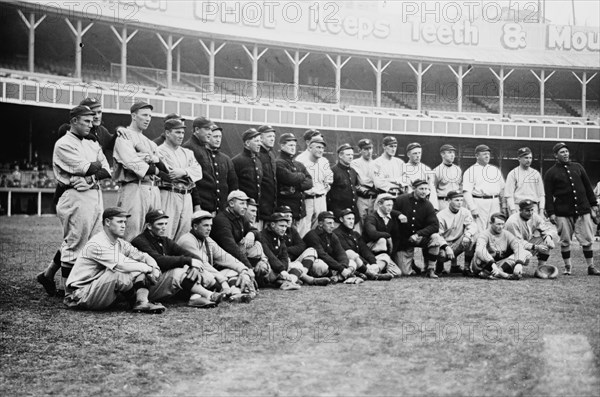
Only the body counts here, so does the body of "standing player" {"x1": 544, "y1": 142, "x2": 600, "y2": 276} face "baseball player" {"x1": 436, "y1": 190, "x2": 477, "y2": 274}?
no

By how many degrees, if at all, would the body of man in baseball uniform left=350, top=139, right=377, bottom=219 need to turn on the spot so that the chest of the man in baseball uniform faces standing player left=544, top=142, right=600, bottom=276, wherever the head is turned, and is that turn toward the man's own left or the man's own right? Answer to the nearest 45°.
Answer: approximately 45° to the man's own left

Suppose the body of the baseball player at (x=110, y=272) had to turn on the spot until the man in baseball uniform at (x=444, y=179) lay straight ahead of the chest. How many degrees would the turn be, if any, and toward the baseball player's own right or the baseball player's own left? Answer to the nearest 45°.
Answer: approximately 45° to the baseball player's own left

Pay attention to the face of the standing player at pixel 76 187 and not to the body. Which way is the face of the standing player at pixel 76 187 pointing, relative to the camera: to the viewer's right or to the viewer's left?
to the viewer's right

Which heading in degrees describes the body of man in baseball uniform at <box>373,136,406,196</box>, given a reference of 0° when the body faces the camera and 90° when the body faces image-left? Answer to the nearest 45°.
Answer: approximately 315°

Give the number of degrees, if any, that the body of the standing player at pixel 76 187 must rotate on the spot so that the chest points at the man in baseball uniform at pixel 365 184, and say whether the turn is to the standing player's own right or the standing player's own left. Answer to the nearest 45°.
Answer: approximately 90° to the standing player's own left

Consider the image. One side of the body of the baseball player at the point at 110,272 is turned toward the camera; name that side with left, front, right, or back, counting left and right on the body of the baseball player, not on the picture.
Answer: right

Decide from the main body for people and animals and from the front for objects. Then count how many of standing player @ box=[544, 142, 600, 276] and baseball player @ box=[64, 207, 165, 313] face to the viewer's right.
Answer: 1

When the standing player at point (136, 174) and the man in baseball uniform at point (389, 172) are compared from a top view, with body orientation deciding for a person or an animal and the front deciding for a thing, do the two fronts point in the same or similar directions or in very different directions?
same or similar directions

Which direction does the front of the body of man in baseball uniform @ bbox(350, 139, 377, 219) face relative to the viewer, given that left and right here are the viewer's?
facing the viewer and to the right of the viewer

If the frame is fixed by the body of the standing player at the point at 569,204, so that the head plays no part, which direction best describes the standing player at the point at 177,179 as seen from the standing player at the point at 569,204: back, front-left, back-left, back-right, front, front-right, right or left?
front-right

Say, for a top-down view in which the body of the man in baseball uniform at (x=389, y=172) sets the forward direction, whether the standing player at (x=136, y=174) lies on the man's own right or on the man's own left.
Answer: on the man's own right

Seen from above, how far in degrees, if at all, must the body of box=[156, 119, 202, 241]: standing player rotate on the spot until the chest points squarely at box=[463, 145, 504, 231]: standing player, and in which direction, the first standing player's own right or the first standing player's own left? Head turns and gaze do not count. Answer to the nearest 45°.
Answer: approximately 90° to the first standing player's own left

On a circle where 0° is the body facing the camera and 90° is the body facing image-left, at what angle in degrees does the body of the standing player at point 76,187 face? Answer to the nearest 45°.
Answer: approximately 315°

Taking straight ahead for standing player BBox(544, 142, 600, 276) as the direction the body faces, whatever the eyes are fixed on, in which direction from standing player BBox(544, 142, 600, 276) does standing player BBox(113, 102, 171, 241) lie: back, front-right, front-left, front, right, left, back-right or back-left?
front-right

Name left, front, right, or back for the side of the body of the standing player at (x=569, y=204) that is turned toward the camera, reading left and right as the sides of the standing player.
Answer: front

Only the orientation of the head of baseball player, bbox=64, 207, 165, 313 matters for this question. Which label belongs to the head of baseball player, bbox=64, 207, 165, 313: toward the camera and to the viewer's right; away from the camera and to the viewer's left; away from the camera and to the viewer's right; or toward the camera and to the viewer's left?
toward the camera and to the viewer's right

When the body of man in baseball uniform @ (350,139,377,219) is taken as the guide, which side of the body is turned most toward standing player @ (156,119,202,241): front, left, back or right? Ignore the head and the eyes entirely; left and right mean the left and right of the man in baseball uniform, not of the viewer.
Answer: right
